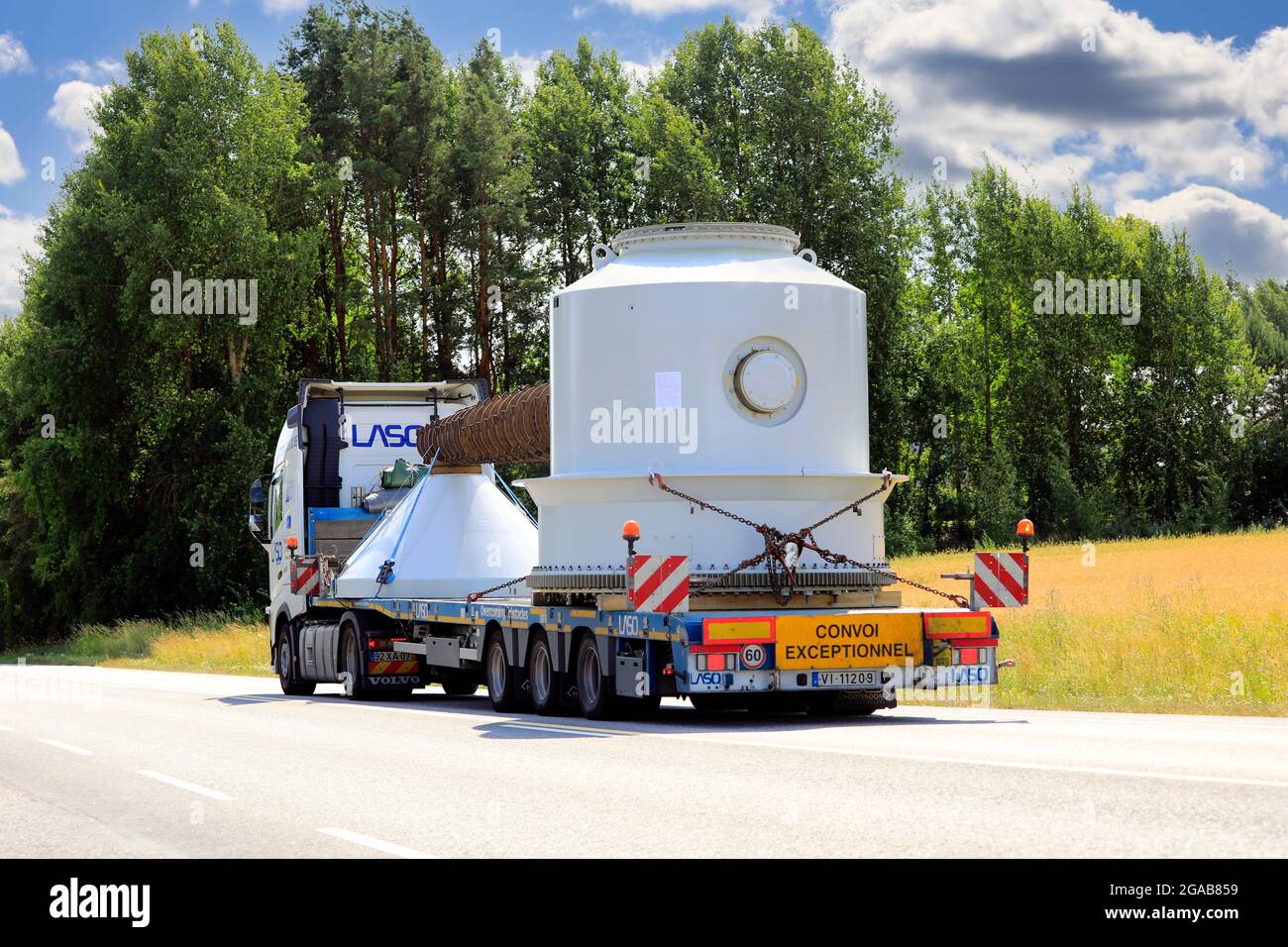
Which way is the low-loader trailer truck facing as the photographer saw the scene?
facing away from the viewer and to the left of the viewer
